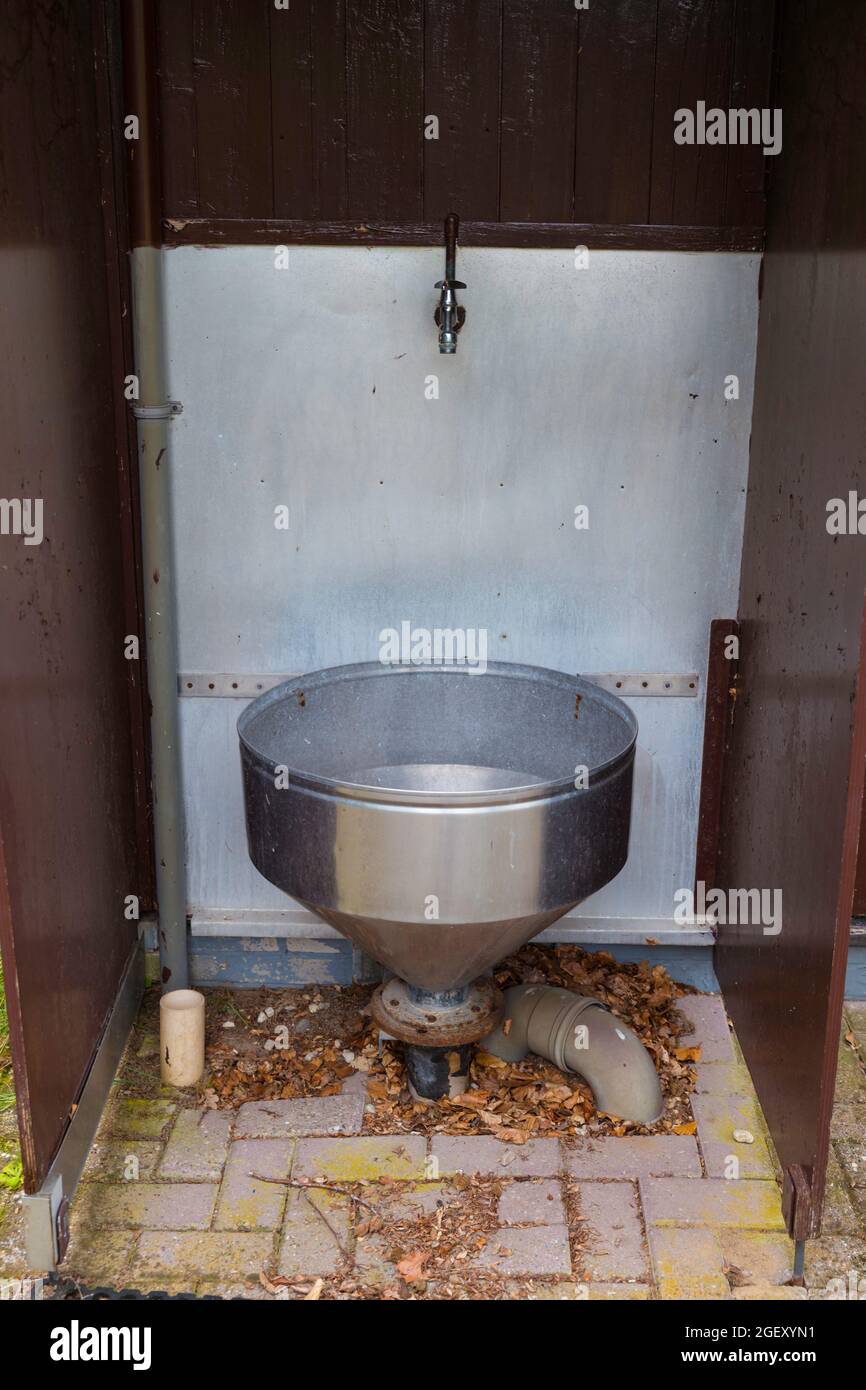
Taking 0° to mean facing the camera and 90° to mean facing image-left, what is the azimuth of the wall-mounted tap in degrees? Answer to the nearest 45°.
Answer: approximately 0°

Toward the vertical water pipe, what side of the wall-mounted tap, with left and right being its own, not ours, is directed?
right
